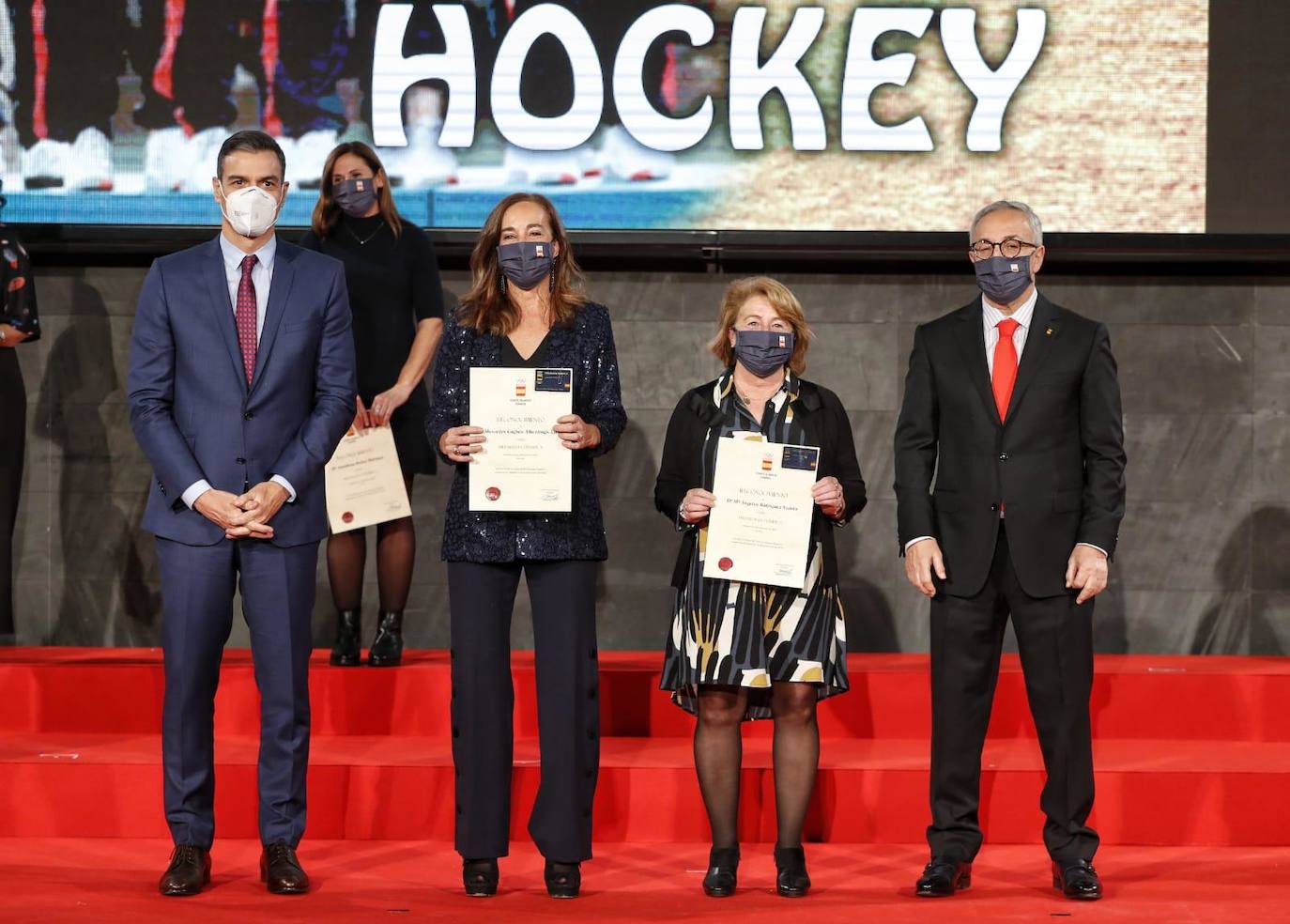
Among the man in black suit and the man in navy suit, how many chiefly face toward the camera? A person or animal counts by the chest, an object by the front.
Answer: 2

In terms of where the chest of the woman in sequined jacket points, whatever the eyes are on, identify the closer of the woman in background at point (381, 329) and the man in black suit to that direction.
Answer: the man in black suit

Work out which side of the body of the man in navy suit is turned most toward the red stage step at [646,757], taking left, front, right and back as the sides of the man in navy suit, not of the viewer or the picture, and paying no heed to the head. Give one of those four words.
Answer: left

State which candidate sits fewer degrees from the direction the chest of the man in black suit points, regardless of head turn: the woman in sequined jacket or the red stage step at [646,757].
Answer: the woman in sequined jacket

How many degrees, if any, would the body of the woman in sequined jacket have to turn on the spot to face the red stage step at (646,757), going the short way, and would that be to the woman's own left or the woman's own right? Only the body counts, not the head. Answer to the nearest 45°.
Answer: approximately 135° to the woman's own left
